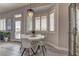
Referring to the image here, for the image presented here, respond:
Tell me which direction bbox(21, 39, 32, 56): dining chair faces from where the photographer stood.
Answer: facing away from the viewer and to the right of the viewer
